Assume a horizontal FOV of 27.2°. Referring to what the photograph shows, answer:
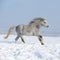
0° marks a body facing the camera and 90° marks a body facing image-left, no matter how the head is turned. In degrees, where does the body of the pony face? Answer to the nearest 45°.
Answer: approximately 270°
